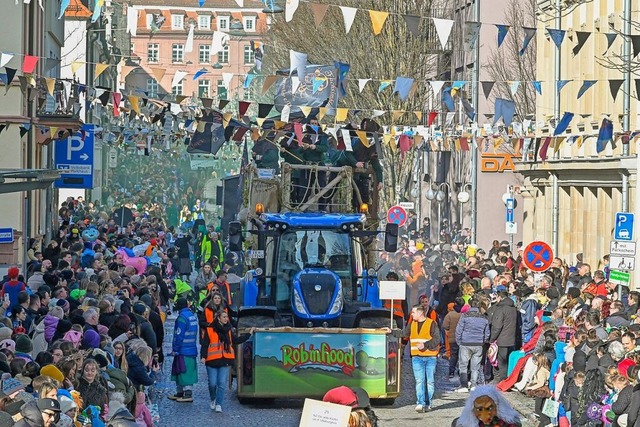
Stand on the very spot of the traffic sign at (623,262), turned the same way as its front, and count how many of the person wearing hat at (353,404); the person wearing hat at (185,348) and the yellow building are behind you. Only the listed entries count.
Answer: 1

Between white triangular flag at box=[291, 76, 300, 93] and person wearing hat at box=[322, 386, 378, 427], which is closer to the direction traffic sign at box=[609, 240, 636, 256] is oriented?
the person wearing hat

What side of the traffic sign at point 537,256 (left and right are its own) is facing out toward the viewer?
front

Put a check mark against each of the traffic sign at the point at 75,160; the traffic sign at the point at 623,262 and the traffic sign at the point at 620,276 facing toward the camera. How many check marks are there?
3

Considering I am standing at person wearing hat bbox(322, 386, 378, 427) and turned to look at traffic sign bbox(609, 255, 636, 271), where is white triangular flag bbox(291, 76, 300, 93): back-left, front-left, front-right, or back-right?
front-left

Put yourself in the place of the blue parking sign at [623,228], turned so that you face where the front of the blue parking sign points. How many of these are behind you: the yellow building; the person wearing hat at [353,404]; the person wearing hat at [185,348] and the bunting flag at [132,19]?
1

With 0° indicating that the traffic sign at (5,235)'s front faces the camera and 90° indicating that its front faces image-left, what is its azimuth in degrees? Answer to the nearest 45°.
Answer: approximately 0°

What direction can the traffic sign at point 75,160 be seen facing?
toward the camera

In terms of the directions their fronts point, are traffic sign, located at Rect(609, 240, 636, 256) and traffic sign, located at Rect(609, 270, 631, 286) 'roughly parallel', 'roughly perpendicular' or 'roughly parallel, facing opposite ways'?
roughly parallel

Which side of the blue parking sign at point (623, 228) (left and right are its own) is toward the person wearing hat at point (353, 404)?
front

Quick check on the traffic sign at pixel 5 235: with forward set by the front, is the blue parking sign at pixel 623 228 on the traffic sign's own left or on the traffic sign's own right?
on the traffic sign's own left
